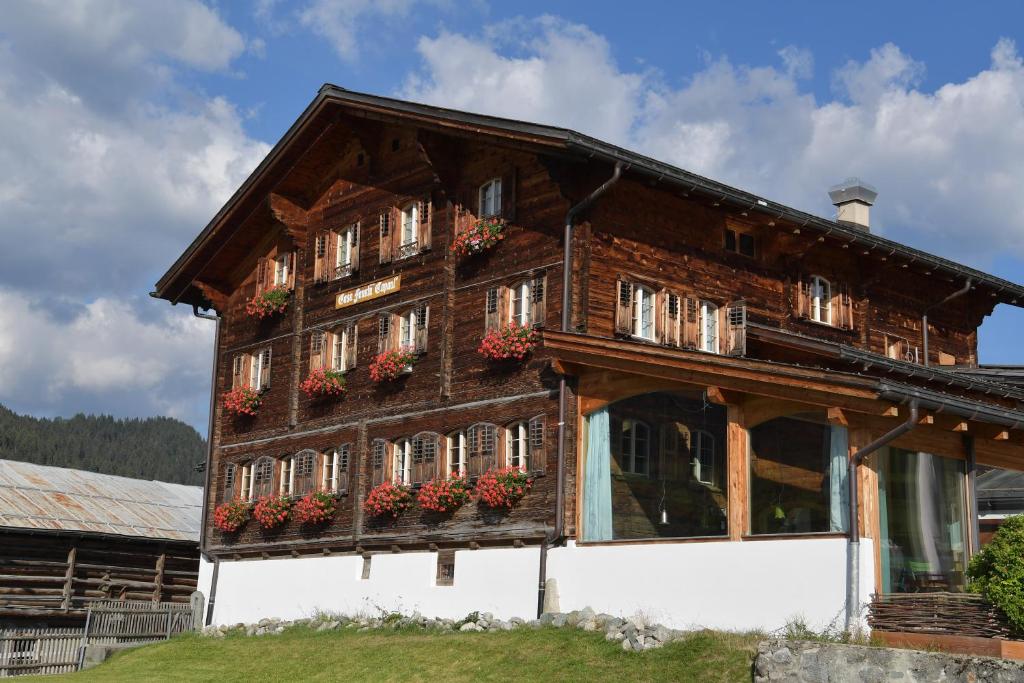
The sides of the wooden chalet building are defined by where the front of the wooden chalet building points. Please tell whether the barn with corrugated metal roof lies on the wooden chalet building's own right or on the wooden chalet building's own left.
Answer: on the wooden chalet building's own right

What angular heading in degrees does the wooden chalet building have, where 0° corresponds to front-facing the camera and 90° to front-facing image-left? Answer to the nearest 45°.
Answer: approximately 45°

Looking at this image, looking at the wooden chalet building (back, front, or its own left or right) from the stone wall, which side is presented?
left
